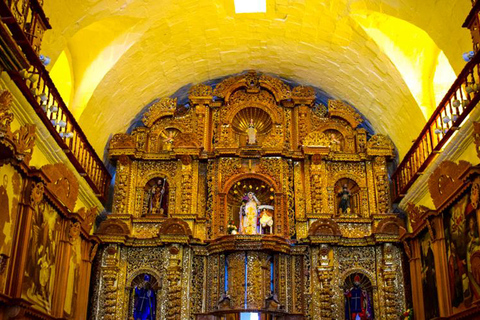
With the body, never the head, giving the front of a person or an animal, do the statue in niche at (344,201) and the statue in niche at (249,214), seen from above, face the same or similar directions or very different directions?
same or similar directions

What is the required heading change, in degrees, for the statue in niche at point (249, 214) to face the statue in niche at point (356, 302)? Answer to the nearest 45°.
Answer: approximately 90° to its left

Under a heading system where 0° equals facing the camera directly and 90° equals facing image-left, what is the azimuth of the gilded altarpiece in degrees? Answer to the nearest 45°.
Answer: approximately 0°

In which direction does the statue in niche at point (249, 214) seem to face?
toward the camera

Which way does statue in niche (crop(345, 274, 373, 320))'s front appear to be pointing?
toward the camera

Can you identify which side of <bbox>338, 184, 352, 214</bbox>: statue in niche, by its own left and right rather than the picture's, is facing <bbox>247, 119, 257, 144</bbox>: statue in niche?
right

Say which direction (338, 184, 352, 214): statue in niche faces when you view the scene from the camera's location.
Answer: facing the viewer

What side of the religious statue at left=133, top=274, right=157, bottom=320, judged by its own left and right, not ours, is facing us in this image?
front

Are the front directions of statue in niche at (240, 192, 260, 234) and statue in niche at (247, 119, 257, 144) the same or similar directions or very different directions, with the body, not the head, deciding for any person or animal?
same or similar directions

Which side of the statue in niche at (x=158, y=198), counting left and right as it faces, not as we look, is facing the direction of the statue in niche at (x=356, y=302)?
left

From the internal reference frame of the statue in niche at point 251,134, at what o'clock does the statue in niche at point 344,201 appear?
the statue in niche at point 344,201 is roughly at 9 o'clock from the statue in niche at point 251,134.

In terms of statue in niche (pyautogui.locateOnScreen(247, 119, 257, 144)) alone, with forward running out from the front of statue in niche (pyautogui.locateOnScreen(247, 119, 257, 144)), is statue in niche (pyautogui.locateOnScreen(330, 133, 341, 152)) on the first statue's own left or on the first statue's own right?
on the first statue's own left

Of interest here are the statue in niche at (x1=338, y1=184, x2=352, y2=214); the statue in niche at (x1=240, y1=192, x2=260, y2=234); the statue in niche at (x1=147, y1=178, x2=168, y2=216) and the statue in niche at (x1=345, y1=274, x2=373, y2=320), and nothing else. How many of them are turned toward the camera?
4

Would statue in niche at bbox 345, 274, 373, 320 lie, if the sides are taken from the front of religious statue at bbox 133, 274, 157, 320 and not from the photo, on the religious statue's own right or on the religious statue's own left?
on the religious statue's own left
